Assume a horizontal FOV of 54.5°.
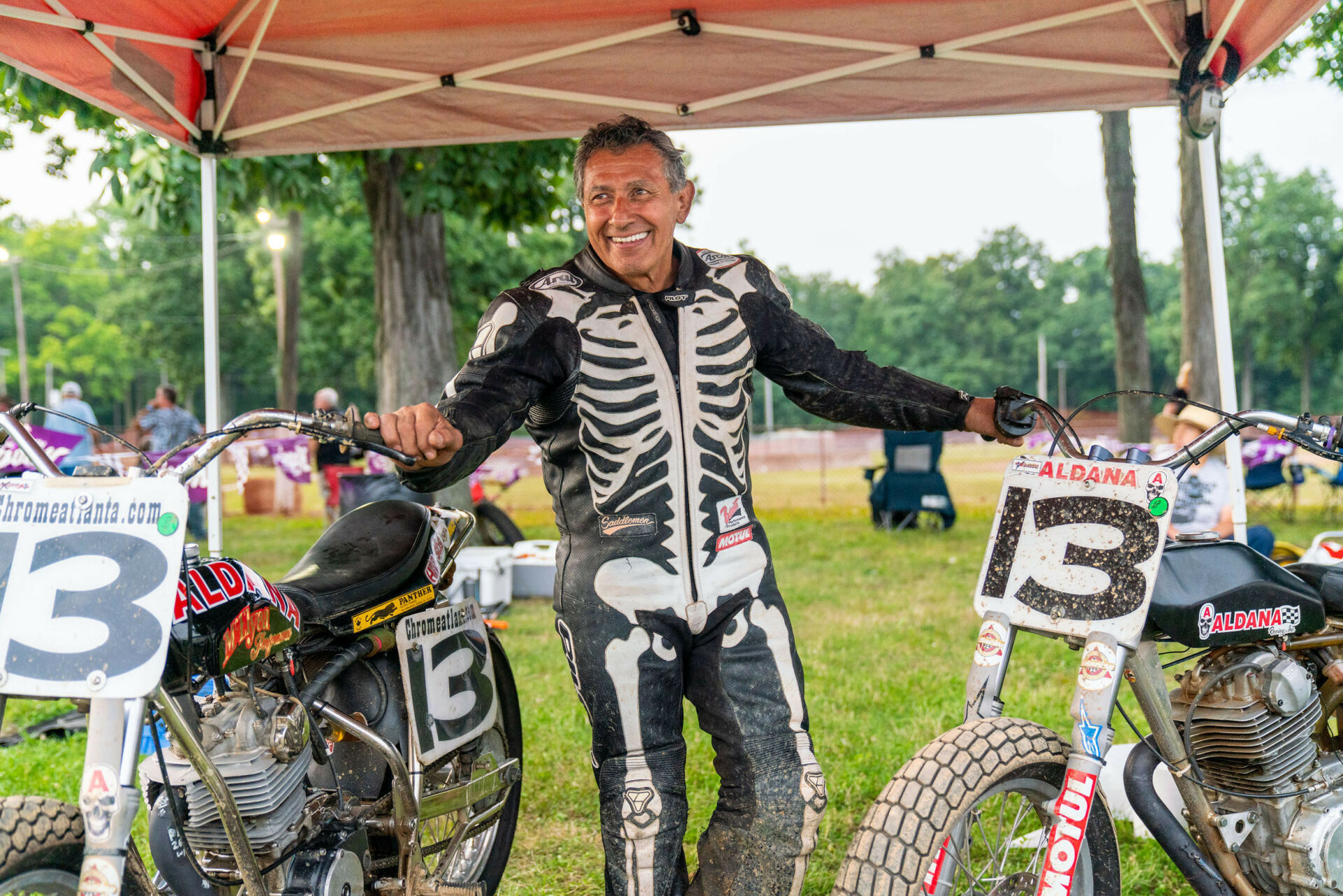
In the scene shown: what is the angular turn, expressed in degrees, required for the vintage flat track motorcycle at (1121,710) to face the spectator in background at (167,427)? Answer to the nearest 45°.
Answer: approximately 90° to its right

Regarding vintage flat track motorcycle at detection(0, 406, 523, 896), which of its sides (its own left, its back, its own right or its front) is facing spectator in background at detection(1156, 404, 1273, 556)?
back

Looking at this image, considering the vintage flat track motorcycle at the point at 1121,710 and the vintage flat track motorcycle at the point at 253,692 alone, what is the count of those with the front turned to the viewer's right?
0

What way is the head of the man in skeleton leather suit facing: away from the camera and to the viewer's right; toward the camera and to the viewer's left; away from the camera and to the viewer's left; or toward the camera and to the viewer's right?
toward the camera and to the viewer's left

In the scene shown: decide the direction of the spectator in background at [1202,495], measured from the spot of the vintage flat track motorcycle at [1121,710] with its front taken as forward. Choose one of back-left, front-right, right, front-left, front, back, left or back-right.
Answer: back-right

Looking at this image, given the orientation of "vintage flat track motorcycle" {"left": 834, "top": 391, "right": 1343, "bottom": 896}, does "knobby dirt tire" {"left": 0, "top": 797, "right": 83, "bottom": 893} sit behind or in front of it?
in front

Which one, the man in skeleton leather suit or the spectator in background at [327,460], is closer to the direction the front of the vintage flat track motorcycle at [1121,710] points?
the man in skeleton leather suit

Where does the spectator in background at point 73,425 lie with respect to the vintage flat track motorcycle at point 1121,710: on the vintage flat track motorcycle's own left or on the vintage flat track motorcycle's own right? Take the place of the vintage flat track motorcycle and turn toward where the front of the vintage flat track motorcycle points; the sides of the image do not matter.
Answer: on the vintage flat track motorcycle's own right

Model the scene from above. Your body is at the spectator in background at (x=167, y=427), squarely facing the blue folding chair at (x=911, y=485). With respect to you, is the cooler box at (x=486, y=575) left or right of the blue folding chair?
right

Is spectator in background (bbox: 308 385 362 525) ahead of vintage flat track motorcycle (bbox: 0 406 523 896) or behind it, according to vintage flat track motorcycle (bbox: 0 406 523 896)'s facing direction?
behind

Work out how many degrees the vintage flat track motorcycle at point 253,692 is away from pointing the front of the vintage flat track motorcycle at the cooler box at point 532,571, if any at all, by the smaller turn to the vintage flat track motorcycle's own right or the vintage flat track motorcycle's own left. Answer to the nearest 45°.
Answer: approximately 135° to the vintage flat track motorcycle's own right

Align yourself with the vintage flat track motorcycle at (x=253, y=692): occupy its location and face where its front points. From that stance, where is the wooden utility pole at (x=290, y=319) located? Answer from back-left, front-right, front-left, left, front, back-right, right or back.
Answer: back-right

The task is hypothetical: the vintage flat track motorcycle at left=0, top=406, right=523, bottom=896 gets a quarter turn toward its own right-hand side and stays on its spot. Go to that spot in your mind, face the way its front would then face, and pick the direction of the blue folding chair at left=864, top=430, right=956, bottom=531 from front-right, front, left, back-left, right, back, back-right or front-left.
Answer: right

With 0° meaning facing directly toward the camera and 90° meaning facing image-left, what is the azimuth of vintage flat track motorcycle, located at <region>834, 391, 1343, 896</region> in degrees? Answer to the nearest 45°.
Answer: approximately 45°

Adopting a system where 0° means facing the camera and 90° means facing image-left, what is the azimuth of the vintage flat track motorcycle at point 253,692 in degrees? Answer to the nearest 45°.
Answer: approximately 45°
